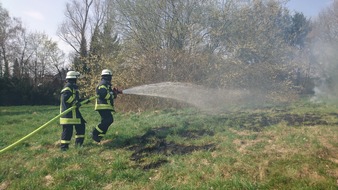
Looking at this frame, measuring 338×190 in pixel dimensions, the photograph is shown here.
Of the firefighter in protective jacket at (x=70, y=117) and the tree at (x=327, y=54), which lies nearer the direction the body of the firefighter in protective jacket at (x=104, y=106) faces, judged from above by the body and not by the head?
the tree

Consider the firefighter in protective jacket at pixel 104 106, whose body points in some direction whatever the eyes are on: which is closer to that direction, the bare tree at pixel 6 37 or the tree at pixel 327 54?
the tree

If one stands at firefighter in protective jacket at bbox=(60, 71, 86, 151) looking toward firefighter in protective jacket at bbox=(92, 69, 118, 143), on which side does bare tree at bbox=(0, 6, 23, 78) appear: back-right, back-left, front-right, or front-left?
front-left

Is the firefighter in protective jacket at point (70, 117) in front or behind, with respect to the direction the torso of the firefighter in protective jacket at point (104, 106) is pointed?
behind

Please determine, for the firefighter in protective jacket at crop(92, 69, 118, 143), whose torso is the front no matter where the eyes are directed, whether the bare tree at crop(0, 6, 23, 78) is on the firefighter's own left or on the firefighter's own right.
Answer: on the firefighter's own left

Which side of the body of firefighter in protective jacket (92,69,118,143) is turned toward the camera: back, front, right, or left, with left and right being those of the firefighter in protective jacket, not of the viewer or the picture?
right
